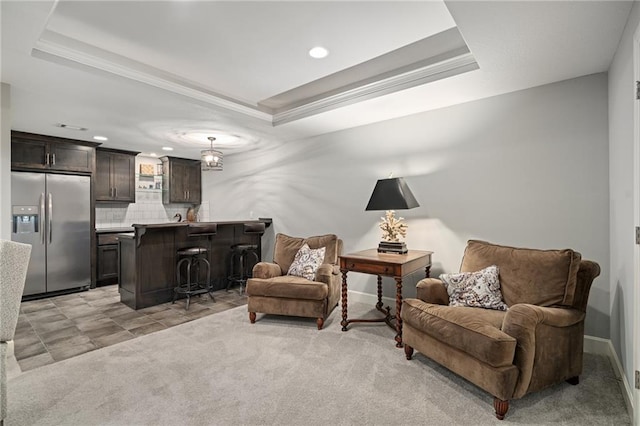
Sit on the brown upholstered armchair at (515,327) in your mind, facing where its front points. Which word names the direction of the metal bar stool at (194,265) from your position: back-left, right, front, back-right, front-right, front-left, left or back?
front-right

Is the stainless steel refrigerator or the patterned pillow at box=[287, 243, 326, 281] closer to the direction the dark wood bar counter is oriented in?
the patterned pillow

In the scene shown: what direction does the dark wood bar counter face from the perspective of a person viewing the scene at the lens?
facing the viewer and to the right of the viewer

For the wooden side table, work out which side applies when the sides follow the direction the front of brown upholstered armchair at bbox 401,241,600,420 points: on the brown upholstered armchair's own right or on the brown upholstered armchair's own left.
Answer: on the brown upholstered armchair's own right

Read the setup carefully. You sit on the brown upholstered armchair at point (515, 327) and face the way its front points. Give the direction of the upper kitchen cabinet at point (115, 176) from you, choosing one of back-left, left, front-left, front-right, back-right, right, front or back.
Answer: front-right

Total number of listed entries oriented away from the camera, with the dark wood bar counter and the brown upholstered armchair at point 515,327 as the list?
0

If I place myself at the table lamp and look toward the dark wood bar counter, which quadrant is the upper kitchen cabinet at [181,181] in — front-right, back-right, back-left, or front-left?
front-right

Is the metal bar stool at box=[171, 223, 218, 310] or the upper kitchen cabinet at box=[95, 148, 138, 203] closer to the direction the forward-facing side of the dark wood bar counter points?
the metal bar stool

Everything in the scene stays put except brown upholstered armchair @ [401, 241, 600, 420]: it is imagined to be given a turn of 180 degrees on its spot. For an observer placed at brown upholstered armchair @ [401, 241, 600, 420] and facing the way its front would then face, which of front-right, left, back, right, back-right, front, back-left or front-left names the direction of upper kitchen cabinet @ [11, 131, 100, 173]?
back-left

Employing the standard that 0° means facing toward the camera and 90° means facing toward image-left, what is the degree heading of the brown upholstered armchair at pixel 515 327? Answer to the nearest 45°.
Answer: approximately 45°
